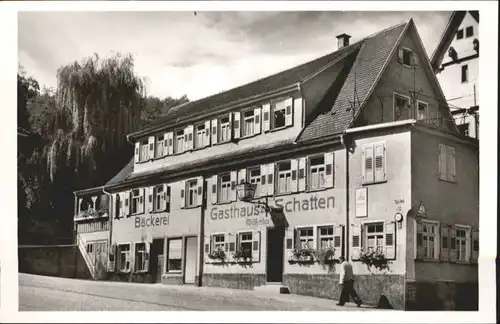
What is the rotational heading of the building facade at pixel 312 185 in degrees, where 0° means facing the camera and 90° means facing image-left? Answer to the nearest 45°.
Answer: approximately 45°
